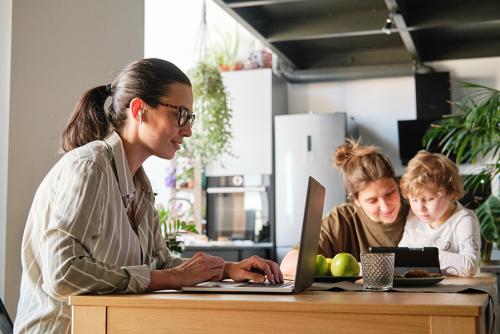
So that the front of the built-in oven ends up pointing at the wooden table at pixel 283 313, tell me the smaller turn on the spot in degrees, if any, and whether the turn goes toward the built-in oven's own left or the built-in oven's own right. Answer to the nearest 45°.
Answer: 0° — it already faces it

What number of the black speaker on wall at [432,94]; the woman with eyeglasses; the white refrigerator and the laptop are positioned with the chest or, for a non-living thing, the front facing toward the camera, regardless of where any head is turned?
2

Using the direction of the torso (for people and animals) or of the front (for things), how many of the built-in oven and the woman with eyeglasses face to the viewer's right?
1

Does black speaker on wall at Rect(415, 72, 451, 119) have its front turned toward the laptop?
yes

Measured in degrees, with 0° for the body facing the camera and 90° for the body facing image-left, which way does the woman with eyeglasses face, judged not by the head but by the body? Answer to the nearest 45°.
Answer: approximately 270°

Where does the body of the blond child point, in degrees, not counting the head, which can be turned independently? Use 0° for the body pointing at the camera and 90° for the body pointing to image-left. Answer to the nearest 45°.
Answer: approximately 45°

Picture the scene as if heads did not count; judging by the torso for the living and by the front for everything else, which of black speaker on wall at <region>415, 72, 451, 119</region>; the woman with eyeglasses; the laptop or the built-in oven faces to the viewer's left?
the laptop

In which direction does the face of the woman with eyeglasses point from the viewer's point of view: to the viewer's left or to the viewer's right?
to the viewer's right

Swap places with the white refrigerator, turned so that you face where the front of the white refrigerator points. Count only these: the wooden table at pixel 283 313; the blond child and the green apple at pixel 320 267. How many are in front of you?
3

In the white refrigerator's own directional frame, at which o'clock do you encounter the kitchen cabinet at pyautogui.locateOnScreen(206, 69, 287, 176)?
The kitchen cabinet is roughly at 4 o'clock from the white refrigerator.

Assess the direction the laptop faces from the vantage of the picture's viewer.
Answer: facing to the left of the viewer

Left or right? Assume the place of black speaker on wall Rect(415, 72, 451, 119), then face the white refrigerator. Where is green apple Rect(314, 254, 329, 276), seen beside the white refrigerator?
left
